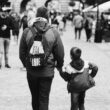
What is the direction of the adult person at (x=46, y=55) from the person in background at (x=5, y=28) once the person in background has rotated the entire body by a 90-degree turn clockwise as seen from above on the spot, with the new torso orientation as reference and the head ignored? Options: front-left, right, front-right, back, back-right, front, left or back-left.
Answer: left

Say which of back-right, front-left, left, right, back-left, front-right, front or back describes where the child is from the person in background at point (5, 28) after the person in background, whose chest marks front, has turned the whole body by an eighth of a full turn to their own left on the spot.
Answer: front-right

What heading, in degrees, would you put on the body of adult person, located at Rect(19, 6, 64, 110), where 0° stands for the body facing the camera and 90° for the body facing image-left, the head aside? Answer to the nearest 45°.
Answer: approximately 180°

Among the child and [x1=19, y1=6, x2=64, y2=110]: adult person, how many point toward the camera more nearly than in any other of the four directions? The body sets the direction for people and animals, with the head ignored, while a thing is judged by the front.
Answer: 0

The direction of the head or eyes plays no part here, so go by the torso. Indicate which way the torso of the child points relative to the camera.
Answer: away from the camera

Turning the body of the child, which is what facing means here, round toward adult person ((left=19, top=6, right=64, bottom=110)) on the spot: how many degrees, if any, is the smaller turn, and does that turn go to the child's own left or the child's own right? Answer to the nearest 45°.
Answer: approximately 135° to the child's own left

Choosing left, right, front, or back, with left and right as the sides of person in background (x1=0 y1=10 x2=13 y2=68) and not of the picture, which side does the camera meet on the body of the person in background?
front
